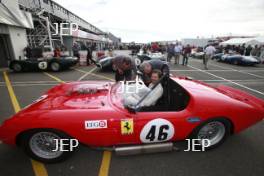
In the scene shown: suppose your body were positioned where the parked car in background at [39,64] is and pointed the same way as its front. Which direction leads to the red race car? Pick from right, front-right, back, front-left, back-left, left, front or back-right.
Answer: left

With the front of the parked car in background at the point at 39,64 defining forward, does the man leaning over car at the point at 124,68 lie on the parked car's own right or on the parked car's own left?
on the parked car's own left

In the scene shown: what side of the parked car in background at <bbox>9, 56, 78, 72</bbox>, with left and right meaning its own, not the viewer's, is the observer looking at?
left

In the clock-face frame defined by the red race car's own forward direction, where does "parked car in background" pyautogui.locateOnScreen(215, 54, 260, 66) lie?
The parked car in background is roughly at 4 o'clock from the red race car.

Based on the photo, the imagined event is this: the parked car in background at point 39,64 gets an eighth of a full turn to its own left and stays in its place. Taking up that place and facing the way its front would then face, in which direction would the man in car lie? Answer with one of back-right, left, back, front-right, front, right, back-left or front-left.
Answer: front-left

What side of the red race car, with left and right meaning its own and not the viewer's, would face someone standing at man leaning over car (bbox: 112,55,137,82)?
right

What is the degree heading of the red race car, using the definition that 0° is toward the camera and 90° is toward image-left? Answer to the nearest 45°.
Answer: approximately 90°

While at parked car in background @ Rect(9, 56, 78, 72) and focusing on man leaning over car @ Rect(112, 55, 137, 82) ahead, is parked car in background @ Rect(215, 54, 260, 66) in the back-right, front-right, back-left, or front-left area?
front-left
